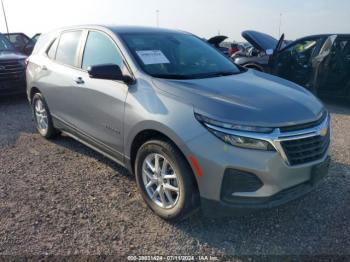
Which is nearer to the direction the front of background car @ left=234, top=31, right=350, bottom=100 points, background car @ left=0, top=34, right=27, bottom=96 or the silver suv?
the background car

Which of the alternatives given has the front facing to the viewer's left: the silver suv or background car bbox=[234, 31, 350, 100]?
the background car

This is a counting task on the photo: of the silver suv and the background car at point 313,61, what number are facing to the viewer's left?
1

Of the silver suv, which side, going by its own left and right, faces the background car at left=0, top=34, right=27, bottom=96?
back

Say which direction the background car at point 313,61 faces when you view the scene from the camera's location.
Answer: facing to the left of the viewer

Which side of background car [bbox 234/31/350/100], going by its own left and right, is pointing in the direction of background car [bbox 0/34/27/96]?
front

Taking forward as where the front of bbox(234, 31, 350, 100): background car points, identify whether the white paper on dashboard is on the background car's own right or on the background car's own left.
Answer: on the background car's own left

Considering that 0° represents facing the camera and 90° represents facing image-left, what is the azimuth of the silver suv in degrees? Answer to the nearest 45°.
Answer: approximately 315°

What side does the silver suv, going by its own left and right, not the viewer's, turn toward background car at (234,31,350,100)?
left
